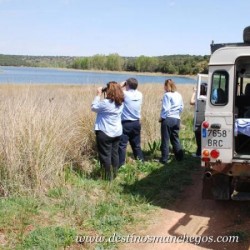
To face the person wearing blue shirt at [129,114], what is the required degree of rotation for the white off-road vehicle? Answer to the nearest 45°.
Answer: approximately 45° to its left

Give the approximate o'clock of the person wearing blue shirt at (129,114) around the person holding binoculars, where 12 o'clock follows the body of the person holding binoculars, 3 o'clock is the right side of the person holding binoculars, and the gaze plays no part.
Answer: The person wearing blue shirt is roughly at 2 o'clock from the person holding binoculars.

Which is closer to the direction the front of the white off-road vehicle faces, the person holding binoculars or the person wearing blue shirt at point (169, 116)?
the person wearing blue shirt

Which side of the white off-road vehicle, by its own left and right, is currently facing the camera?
back

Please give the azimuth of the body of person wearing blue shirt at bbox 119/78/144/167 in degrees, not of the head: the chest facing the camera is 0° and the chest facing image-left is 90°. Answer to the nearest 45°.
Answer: approximately 135°

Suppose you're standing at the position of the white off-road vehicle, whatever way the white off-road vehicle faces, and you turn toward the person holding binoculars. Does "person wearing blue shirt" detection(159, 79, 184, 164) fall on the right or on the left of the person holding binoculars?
right

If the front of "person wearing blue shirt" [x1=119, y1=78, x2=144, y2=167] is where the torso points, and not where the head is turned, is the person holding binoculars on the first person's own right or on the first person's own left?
on the first person's own left

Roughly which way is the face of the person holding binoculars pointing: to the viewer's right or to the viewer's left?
to the viewer's left
